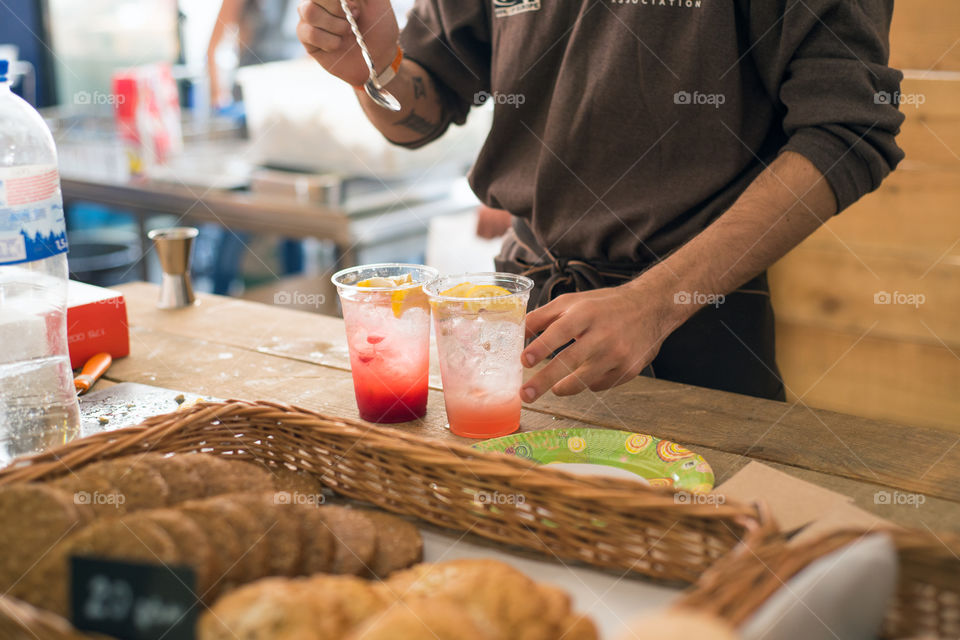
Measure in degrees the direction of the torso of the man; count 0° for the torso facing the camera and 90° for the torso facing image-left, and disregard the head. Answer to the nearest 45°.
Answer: approximately 45°

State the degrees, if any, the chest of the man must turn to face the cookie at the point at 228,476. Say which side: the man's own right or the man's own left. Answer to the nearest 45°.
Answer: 0° — they already face it
